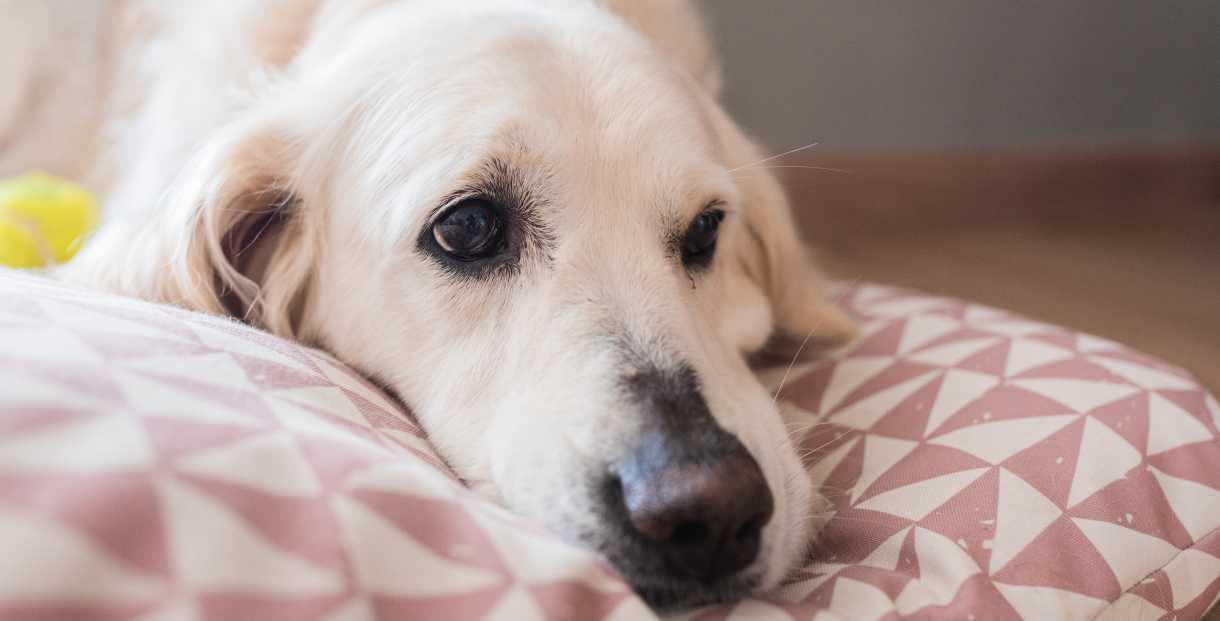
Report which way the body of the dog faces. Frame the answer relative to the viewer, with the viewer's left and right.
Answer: facing the viewer and to the right of the viewer
